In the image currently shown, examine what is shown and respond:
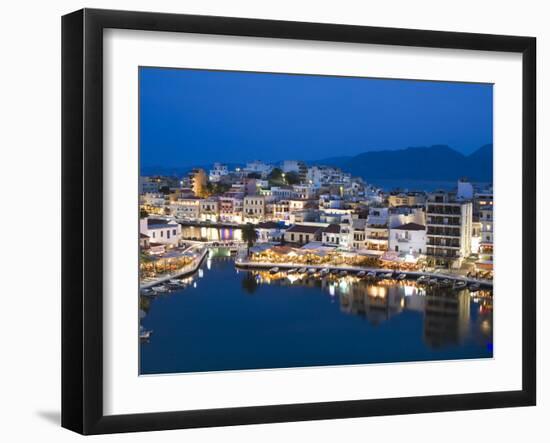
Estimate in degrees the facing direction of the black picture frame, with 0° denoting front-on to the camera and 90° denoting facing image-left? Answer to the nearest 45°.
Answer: approximately 315°
